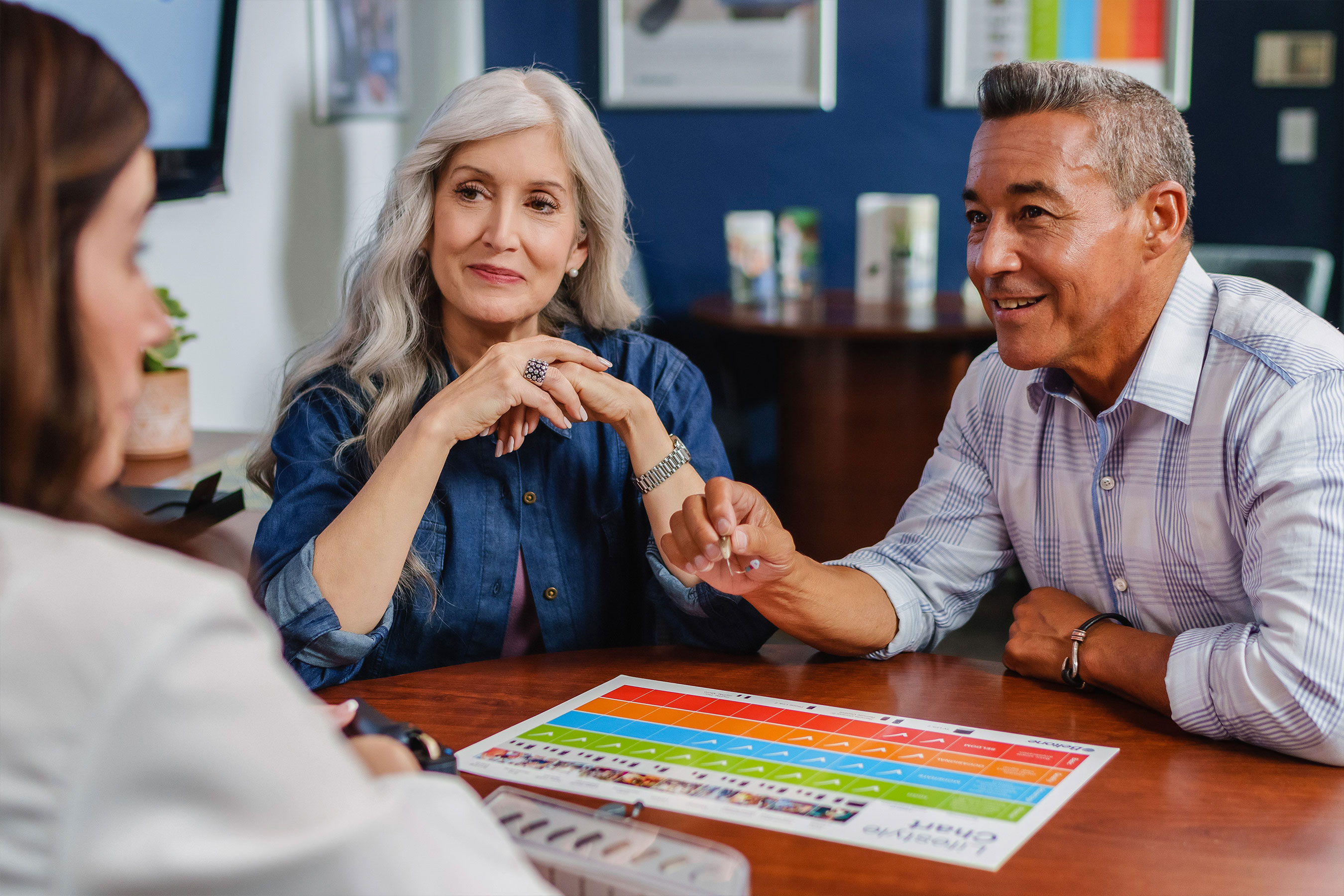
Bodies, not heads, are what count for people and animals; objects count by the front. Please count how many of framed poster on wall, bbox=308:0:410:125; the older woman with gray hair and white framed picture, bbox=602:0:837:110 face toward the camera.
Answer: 3

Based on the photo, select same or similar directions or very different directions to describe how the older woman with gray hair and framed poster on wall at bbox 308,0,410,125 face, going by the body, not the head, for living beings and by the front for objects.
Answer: same or similar directions

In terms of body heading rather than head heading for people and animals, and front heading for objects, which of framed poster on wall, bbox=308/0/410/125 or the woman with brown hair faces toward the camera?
the framed poster on wall

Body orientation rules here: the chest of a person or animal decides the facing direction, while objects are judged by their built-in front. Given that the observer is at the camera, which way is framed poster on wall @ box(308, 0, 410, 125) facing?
facing the viewer

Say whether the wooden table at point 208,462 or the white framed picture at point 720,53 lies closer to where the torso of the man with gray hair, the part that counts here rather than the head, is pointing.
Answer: the wooden table

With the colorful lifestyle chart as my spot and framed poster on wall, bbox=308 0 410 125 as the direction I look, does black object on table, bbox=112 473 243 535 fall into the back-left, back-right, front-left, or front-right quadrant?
front-left

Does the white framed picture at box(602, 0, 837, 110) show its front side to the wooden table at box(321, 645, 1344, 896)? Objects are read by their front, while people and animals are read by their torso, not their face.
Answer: yes

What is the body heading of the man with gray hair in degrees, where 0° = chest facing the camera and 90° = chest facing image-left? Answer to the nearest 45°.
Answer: approximately 45°

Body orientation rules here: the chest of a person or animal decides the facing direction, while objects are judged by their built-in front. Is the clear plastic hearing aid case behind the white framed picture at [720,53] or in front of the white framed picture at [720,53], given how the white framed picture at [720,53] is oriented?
in front

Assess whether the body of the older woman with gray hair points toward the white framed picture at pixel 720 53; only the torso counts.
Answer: no

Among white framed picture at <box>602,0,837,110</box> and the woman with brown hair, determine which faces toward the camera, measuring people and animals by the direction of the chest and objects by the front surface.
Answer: the white framed picture

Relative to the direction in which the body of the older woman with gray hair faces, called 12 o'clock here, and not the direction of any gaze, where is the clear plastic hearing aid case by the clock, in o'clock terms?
The clear plastic hearing aid case is roughly at 12 o'clock from the older woman with gray hair.

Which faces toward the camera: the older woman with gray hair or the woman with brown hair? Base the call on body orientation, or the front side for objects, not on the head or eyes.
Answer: the older woman with gray hair

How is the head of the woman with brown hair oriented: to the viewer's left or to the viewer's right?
to the viewer's right

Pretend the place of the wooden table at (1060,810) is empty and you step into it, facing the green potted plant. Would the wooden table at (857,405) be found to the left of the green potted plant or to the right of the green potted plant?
right

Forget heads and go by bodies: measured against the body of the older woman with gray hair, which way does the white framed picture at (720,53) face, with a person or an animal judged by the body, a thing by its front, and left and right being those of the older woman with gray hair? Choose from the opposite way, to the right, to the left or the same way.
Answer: the same way
